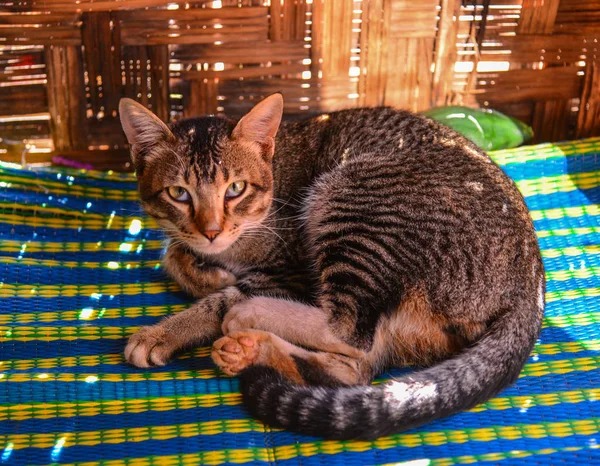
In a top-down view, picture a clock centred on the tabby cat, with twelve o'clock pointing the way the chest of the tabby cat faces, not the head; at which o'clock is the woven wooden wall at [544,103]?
The woven wooden wall is roughly at 4 o'clock from the tabby cat.

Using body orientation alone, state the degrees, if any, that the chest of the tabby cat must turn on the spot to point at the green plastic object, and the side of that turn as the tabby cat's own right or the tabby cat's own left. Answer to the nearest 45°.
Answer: approximately 135° to the tabby cat's own right

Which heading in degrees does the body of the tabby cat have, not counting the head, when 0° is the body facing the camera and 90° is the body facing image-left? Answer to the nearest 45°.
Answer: approximately 90°

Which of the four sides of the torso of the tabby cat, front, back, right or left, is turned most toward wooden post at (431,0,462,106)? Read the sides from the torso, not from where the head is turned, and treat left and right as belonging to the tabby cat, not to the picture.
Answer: right

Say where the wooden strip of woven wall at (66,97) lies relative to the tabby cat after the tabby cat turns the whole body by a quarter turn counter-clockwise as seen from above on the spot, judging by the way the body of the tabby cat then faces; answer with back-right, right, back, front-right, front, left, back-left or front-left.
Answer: back-right
